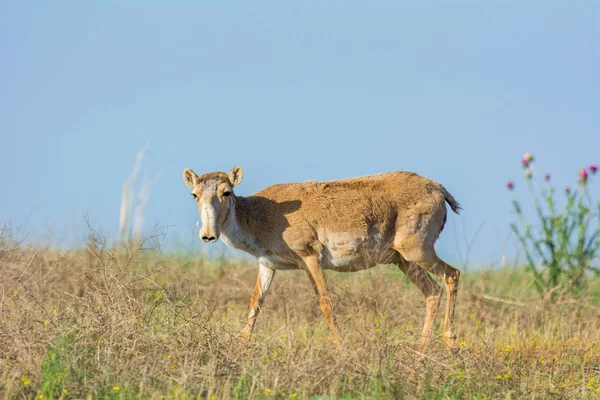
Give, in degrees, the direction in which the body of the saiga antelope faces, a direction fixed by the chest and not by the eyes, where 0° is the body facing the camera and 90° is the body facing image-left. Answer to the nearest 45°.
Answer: approximately 90°
